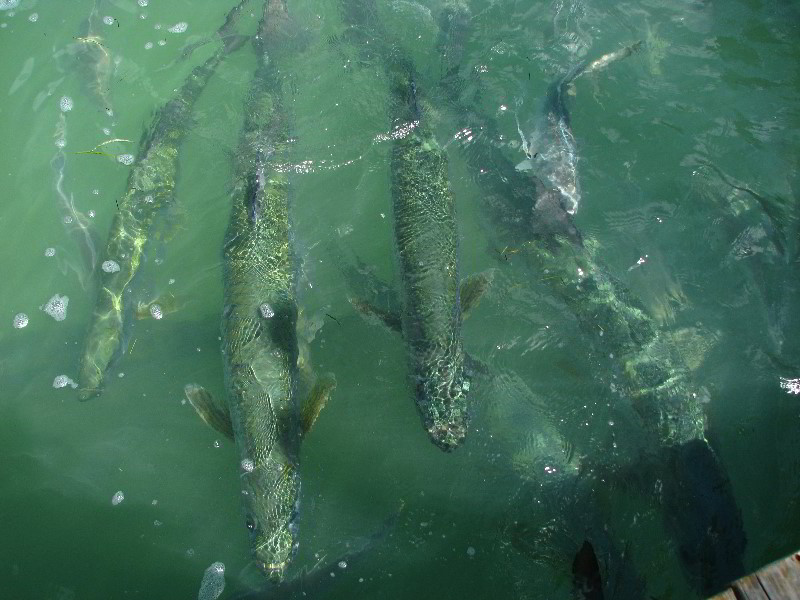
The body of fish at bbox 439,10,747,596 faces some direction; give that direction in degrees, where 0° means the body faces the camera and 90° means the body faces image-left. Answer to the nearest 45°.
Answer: approximately 315°

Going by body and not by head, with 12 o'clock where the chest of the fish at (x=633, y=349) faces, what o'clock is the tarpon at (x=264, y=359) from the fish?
The tarpon is roughly at 4 o'clock from the fish.

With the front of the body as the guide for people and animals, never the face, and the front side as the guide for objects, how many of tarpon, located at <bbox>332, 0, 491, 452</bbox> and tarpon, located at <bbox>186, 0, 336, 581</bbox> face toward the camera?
2

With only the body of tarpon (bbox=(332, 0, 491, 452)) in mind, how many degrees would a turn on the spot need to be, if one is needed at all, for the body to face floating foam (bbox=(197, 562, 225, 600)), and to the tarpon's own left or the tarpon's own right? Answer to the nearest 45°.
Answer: approximately 45° to the tarpon's own right

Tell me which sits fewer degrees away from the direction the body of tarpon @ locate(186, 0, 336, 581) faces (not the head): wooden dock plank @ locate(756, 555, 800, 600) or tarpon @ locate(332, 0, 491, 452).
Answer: the wooden dock plank

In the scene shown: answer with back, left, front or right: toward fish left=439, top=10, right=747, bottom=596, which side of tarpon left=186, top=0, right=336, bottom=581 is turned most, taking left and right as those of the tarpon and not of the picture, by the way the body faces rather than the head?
left

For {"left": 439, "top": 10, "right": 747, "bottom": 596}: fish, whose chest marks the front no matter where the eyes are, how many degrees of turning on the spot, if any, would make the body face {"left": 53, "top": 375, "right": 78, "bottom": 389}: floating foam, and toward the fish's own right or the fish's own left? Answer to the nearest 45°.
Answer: approximately 135° to the fish's own right
